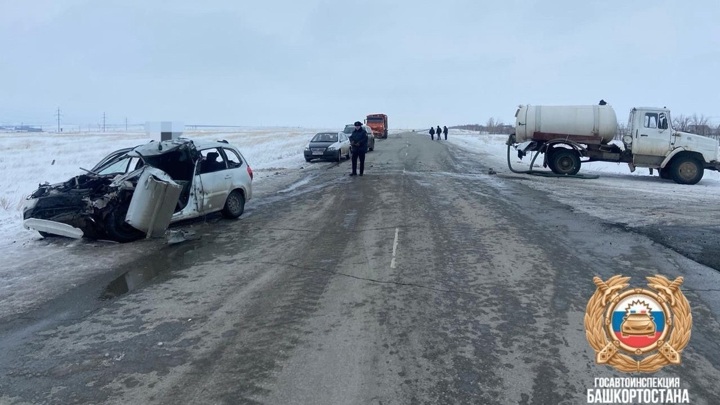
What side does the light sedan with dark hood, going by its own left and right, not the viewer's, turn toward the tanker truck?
left

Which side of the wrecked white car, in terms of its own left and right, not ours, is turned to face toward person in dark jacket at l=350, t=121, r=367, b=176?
back

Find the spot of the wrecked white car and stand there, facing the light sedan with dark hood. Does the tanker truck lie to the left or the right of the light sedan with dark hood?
right

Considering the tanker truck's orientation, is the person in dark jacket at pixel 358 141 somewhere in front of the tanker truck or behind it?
behind

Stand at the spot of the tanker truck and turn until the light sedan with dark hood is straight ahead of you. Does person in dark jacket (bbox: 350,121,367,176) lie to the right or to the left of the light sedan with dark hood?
left

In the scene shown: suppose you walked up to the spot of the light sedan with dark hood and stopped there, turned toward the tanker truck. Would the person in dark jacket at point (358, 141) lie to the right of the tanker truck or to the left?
right

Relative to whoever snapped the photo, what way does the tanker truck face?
facing to the right of the viewer

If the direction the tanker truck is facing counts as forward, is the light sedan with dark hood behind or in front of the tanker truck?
behind

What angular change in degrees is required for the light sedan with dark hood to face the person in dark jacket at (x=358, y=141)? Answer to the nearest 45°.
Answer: approximately 45° to its left

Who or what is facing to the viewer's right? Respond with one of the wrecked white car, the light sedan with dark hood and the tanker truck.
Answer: the tanker truck

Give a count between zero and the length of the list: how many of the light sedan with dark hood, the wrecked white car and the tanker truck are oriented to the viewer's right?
1

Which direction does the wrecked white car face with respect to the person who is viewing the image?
facing the viewer and to the left of the viewer

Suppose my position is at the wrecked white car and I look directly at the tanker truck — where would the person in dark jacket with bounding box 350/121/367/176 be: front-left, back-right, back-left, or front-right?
front-left

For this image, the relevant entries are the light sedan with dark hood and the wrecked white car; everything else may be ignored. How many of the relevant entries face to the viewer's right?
0
